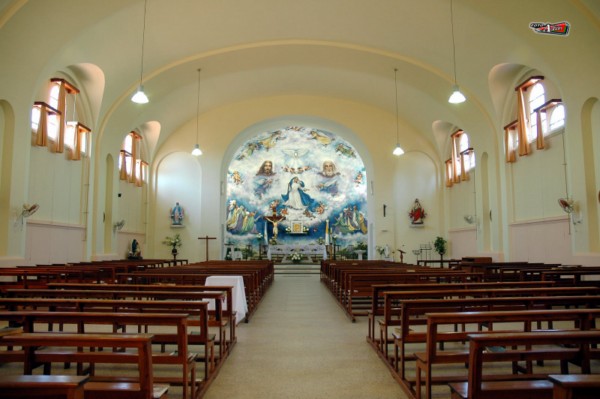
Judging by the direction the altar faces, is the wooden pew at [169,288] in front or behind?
in front

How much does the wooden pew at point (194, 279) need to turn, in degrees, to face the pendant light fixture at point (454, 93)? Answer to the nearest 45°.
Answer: approximately 90° to its right

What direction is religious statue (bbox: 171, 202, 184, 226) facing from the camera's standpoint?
toward the camera

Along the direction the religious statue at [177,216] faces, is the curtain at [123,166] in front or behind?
in front

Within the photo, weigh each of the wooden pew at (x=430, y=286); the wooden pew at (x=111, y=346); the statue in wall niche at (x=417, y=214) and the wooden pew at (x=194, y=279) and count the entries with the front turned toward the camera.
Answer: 1

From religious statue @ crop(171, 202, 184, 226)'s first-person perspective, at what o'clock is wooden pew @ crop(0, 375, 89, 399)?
The wooden pew is roughly at 12 o'clock from the religious statue.

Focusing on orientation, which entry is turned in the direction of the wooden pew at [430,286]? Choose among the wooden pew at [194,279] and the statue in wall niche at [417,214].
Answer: the statue in wall niche

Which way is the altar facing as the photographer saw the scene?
facing the viewer

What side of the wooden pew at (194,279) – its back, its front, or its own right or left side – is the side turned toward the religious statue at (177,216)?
front

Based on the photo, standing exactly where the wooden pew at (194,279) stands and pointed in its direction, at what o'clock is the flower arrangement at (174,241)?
The flower arrangement is roughly at 12 o'clock from the wooden pew.

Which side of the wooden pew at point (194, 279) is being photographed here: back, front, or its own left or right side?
back

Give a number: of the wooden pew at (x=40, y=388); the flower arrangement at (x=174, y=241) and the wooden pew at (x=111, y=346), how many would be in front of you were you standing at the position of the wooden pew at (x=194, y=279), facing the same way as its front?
1

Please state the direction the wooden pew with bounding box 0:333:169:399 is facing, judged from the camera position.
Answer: facing away from the viewer
